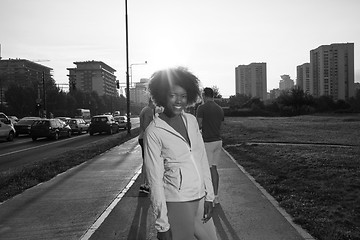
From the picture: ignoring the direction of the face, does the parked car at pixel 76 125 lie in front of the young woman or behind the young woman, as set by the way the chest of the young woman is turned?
behind

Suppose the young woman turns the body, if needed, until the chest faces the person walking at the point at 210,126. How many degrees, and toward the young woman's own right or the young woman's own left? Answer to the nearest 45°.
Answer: approximately 135° to the young woman's own left

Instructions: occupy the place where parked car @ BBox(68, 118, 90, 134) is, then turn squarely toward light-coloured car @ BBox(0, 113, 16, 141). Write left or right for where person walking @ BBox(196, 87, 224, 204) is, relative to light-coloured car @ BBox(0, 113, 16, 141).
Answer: left

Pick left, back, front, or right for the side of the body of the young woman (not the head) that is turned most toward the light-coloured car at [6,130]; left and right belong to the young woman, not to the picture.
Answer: back

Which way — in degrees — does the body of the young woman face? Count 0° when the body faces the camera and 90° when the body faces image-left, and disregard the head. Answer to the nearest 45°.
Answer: approximately 315°

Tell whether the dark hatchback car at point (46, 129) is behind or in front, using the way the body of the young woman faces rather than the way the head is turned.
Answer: behind

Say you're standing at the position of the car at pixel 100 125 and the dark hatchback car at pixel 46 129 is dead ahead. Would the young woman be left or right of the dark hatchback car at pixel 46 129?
left
